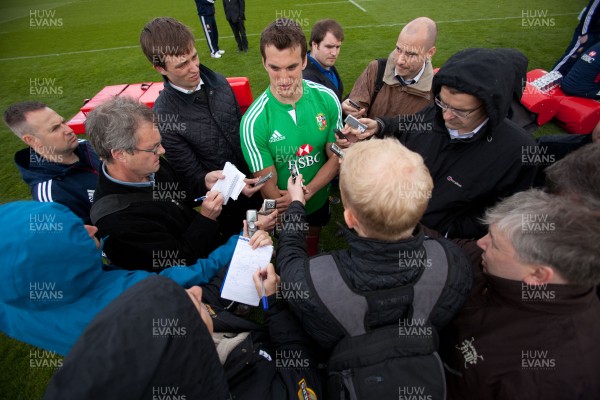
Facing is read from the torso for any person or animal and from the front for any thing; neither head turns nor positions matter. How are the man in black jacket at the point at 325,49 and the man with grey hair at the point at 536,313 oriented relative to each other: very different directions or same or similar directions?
very different directions

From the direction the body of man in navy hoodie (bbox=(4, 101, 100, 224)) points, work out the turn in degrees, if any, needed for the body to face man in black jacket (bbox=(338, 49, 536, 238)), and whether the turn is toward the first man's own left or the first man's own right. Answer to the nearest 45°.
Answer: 0° — they already face them

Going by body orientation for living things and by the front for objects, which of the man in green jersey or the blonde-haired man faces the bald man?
the blonde-haired man

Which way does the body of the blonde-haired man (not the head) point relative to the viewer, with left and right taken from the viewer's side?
facing away from the viewer

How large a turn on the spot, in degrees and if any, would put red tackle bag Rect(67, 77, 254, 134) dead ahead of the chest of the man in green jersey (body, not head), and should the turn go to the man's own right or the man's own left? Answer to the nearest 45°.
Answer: approximately 135° to the man's own right

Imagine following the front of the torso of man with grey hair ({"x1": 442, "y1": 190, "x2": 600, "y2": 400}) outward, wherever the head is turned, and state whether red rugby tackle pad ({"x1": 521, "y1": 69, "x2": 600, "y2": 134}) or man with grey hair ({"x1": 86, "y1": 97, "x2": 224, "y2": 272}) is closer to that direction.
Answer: the man with grey hair

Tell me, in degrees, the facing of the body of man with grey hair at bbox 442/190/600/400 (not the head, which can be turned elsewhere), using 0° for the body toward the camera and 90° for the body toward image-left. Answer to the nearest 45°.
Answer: approximately 90°

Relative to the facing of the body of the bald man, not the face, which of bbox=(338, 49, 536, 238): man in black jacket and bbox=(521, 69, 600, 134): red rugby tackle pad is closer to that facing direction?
the man in black jacket
